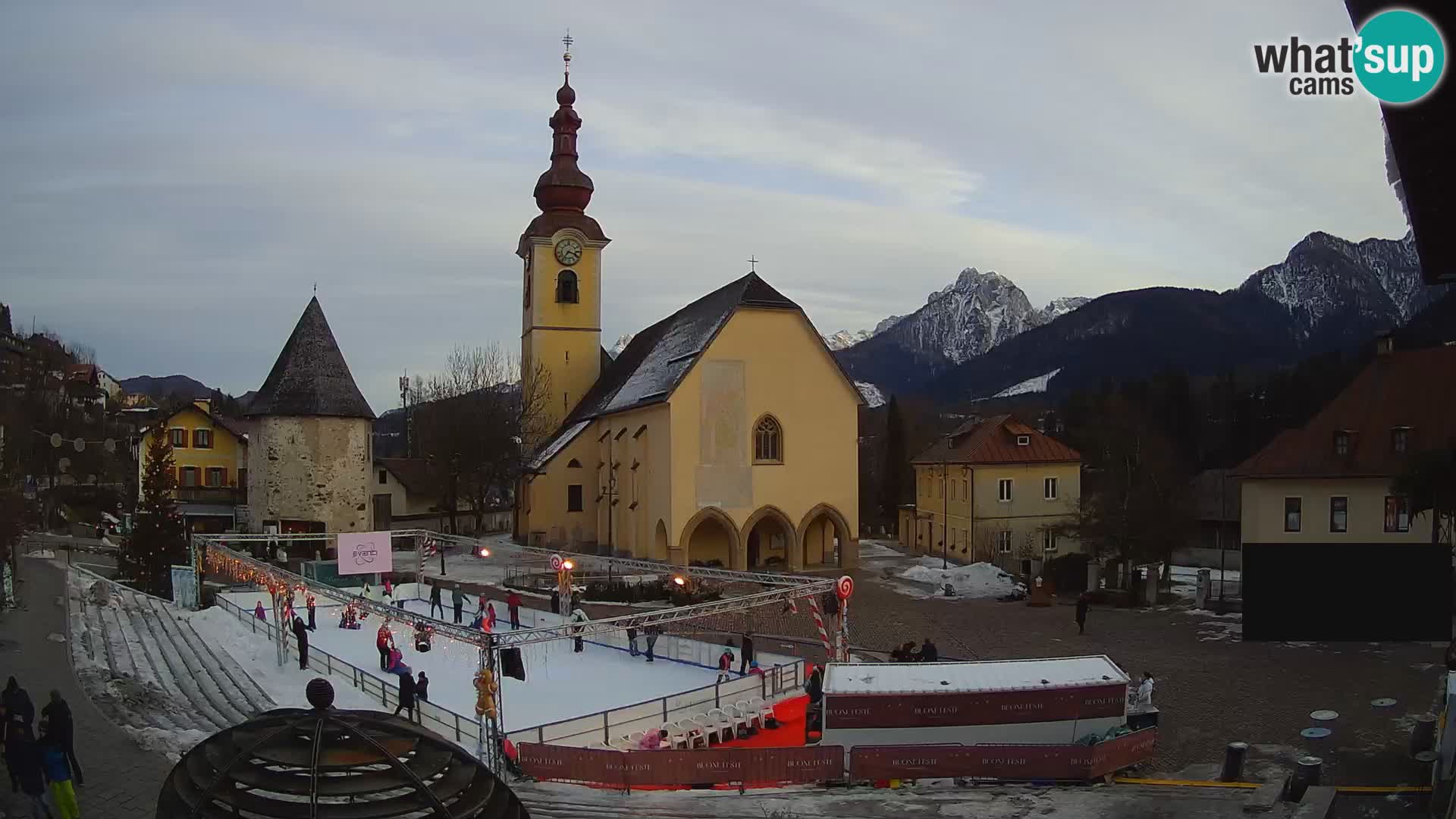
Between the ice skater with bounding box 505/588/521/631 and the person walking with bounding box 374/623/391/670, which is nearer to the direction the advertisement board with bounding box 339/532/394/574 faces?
the person walking

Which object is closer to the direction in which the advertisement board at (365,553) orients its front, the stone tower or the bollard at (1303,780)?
the bollard

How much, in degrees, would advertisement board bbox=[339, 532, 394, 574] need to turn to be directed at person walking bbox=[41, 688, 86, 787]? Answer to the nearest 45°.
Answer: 0° — it already faces them

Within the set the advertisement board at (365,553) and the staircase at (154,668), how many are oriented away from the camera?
0
